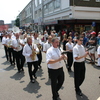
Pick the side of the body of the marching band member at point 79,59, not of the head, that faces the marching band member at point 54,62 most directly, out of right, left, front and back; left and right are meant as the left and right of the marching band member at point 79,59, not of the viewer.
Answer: right

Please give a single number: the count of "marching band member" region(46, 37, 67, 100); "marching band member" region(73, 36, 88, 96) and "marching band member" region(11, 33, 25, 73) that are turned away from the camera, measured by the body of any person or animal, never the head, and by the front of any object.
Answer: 0

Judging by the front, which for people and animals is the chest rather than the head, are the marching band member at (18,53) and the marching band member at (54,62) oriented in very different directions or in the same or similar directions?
same or similar directions

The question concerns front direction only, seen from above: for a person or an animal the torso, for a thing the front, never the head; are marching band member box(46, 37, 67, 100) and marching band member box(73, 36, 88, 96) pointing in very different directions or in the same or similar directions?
same or similar directions

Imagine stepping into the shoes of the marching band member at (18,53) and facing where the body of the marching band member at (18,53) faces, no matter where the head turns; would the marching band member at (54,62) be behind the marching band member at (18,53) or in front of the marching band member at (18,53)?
in front

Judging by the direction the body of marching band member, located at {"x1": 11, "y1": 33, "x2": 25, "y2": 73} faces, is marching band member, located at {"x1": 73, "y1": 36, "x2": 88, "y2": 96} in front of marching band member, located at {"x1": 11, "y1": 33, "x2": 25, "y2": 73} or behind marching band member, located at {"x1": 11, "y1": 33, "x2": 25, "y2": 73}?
in front

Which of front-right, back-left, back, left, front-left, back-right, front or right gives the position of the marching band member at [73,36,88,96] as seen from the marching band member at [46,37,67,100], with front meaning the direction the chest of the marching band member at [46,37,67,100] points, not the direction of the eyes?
left

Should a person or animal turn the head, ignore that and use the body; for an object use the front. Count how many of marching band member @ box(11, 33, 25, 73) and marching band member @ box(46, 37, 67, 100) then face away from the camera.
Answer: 0

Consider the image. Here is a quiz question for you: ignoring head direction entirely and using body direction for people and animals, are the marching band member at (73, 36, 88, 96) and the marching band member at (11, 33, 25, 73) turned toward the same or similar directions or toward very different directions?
same or similar directions

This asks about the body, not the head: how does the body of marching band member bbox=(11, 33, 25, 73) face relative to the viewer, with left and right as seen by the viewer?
facing the viewer and to the right of the viewer
